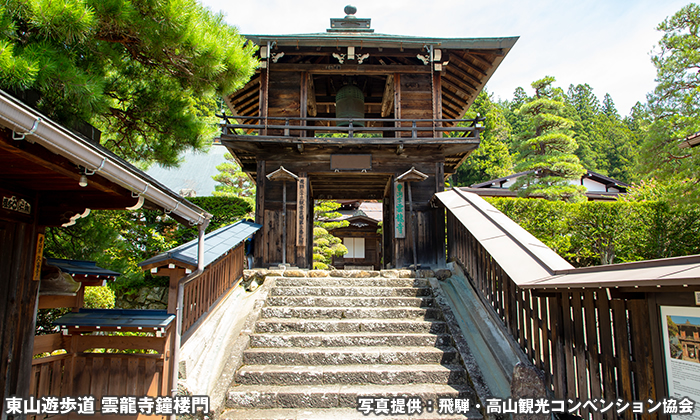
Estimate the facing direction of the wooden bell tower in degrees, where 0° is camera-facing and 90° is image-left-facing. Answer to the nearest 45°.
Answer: approximately 0°

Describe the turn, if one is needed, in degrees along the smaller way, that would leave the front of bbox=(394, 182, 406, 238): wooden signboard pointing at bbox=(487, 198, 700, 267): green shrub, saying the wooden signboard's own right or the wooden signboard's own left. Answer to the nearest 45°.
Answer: approximately 90° to the wooden signboard's own left

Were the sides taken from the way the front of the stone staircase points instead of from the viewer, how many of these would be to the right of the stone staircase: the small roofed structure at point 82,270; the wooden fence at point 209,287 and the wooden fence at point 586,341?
2

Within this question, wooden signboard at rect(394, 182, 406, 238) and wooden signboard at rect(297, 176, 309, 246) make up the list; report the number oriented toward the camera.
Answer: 2

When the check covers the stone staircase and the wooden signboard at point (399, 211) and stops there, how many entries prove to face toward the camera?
2

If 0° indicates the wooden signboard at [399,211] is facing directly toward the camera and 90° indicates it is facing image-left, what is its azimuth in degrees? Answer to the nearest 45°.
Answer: approximately 0°

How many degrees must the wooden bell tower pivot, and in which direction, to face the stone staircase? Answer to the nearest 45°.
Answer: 0° — it already faces it

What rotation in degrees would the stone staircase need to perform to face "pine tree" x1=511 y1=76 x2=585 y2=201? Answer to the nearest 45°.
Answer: approximately 135° to its left

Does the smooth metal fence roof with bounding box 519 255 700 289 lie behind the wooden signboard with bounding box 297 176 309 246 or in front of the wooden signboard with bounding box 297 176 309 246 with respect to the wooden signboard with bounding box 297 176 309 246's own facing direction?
in front
